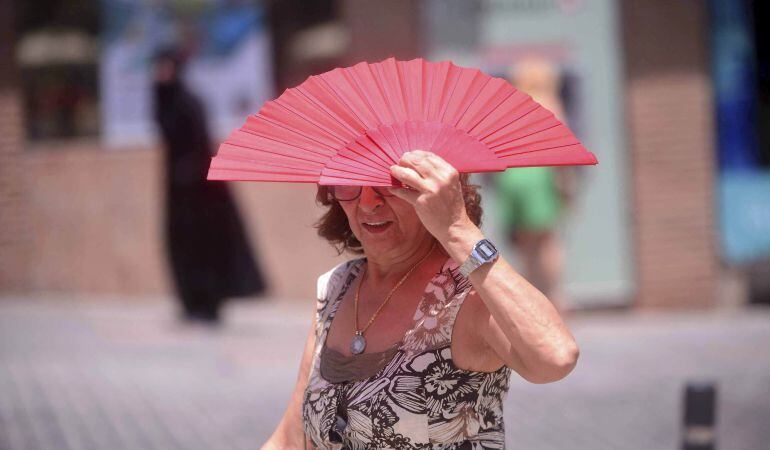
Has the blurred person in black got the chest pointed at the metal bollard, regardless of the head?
no

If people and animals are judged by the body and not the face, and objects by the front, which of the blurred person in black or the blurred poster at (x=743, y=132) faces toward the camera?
the blurred poster

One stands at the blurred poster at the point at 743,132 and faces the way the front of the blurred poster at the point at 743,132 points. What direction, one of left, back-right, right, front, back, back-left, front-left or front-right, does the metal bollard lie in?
front

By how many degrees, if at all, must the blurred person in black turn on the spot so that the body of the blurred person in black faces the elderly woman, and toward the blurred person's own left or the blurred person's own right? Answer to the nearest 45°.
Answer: approximately 90° to the blurred person's own left

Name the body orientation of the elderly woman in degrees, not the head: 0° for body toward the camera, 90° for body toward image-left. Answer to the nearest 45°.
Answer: approximately 45°

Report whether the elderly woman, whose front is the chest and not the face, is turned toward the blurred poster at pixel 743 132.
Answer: no

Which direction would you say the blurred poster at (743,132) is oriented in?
toward the camera

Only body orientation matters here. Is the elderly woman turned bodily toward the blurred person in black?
no

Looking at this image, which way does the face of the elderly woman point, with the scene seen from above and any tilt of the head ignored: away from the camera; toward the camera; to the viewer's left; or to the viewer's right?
toward the camera

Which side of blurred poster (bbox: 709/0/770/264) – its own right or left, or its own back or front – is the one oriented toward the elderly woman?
front

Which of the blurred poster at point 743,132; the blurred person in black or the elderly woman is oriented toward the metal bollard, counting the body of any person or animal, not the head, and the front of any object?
the blurred poster

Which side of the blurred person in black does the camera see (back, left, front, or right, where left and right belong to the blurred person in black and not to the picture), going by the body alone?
left
